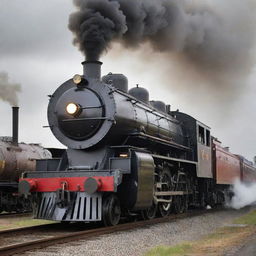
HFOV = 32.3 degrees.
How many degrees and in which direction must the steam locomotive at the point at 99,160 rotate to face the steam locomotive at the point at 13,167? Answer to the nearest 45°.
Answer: approximately 90° to its right

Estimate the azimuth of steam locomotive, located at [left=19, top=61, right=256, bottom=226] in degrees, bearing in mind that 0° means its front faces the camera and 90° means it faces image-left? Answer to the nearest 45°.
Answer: approximately 45°
